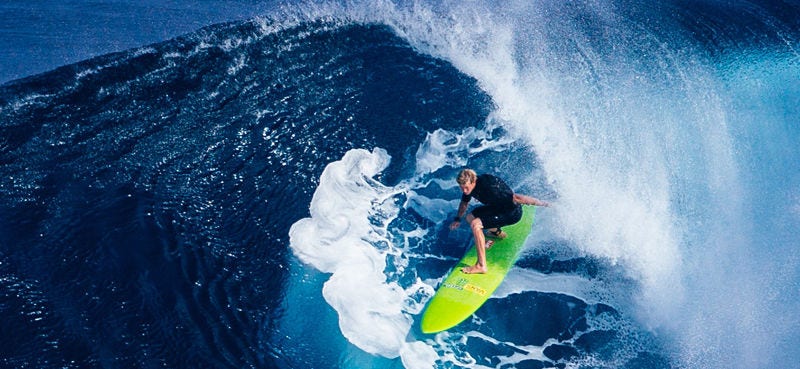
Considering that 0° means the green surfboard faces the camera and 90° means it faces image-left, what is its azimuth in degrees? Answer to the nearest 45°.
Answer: approximately 45°
